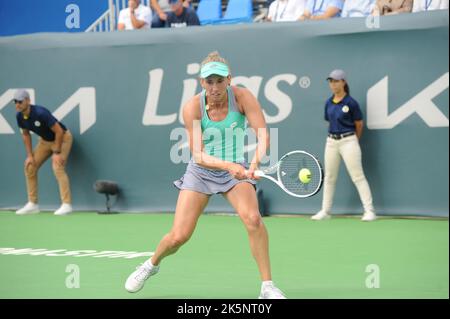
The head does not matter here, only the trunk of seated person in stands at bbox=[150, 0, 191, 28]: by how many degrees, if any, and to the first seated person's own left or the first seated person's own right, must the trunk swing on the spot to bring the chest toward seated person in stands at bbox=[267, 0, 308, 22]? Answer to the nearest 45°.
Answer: approximately 45° to the first seated person's own left

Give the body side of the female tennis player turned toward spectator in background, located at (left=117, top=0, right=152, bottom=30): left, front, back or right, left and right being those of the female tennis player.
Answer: back

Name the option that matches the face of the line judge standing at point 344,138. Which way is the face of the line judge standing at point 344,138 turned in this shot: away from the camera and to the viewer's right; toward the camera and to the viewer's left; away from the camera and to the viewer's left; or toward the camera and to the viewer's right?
toward the camera and to the viewer's left

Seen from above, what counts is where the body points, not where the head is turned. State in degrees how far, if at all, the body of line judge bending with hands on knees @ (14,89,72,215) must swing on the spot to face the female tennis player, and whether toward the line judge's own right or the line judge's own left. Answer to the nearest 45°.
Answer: approximately 45° to the line judge's own left

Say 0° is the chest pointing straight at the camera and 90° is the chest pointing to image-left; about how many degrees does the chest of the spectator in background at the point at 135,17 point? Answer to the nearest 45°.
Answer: approximately 0°

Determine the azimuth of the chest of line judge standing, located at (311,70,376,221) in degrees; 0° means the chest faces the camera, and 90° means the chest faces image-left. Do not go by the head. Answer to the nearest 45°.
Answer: approximately 45°

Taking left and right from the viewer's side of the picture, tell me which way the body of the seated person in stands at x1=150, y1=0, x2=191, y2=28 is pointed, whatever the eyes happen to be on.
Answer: facing the viewer
